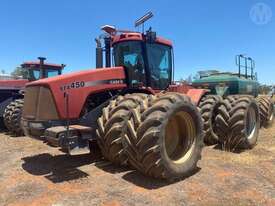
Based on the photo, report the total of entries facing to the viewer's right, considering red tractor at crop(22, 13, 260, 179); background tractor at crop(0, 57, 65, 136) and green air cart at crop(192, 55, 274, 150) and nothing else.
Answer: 0

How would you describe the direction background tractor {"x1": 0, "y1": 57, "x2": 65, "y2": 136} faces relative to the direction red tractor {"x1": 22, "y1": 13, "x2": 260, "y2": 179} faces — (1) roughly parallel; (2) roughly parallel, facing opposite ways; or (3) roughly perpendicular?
roughly parallel

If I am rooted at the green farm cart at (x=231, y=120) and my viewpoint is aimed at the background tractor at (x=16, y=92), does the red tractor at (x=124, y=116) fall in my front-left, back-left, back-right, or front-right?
front-left

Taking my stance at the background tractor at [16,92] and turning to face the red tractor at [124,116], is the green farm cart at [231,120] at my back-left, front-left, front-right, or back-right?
front-left

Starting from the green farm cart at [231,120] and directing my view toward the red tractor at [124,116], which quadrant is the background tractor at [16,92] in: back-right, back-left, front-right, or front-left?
front-right

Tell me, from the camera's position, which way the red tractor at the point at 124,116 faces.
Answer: facing the viewer and to the left of the viewer

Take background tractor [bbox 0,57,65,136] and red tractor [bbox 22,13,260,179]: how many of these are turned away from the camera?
0

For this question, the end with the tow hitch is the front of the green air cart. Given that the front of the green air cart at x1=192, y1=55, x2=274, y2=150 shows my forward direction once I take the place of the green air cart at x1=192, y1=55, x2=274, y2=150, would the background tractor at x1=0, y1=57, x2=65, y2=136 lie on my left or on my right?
on my right
